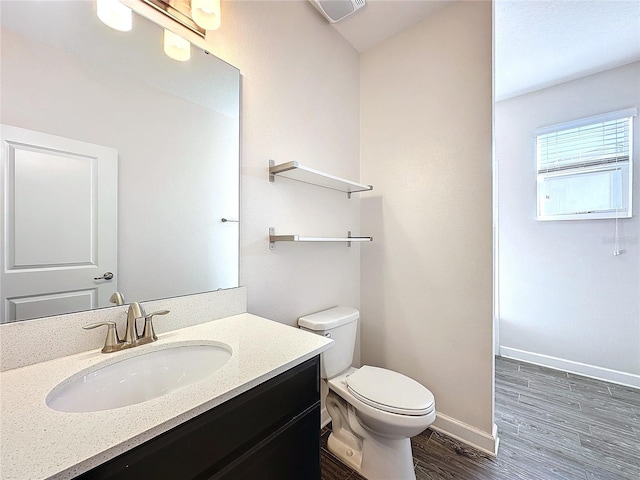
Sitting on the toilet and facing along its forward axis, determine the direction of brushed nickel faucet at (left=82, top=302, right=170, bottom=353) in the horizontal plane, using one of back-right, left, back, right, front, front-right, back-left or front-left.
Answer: right

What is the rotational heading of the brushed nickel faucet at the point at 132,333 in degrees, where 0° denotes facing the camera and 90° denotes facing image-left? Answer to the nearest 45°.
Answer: approximately 315°

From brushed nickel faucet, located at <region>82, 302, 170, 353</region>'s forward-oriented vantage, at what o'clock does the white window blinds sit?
The white window blinds is roughly at 11 o'clock from the brushed nickel faucet.

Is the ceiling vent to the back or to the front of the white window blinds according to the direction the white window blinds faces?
to the front

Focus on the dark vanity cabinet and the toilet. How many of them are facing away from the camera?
0

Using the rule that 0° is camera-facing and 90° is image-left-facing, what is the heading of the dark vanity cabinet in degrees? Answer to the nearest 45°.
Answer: approximately 315°

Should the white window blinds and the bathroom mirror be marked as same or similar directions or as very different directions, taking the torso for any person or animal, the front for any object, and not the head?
very different directions
